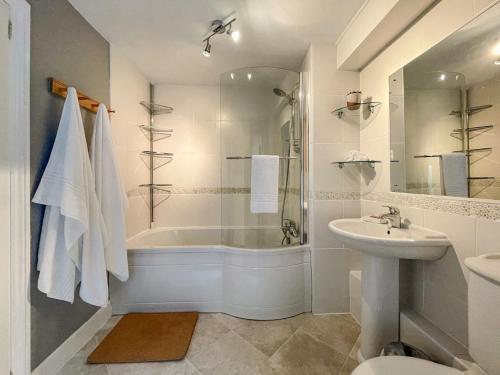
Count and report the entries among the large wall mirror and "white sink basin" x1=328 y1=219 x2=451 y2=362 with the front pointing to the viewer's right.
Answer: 0

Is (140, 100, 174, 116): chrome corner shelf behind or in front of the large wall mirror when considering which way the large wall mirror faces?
in front

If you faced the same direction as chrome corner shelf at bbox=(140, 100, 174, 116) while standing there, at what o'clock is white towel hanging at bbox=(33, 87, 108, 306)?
The white towel hanging is roughly at 2 o'clock from the chrome corner shelf.

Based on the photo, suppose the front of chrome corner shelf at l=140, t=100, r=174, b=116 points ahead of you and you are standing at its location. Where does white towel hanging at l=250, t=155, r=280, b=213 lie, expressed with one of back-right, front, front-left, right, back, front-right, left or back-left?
front

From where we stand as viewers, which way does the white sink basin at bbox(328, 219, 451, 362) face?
facing the viewer and to the left of the viewer

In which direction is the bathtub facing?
toward the camera

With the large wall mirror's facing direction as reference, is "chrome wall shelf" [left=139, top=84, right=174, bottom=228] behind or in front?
in front

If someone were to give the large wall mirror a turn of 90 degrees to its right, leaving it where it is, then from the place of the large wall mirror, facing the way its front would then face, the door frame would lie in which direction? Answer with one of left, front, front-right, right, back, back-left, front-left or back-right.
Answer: left

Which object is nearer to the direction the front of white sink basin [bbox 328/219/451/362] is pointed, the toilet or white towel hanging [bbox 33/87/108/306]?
the white towel hanging

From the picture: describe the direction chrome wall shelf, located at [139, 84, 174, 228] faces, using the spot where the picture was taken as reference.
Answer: facing the viewer and to the right of the viewer

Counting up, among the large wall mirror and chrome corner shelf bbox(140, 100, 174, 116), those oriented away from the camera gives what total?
0

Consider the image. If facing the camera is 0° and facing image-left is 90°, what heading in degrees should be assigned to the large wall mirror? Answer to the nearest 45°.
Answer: approximately 45°

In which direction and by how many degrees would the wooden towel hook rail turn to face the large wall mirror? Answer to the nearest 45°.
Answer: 0° — it already faces it
